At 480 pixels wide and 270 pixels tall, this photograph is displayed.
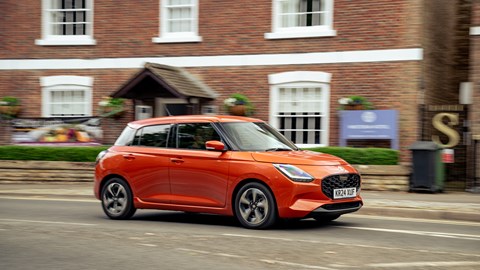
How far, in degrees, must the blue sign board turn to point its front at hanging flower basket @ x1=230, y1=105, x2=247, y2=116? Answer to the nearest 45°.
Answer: approximately 90° to its right

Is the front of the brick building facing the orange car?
yes

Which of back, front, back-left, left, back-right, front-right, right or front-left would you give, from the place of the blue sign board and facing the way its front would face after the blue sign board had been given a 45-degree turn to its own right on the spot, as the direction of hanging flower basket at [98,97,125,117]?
front-right

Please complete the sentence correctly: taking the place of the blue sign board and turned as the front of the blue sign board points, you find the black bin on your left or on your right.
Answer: on your left

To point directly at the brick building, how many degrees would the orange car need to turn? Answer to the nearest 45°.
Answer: approximately 135° to its left

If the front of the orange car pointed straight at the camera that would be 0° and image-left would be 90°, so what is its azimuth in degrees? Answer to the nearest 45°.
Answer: approximately 315°

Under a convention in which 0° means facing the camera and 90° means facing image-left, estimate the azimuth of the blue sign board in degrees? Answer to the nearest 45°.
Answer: approximately 0°

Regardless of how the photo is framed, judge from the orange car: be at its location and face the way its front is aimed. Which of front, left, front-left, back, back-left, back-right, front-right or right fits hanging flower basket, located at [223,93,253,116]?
back-left

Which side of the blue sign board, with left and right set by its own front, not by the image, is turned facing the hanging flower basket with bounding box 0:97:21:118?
right

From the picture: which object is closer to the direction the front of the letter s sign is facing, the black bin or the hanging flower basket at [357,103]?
the black bin

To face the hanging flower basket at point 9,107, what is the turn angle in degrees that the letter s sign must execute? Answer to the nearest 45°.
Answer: approximately 90° to its right
